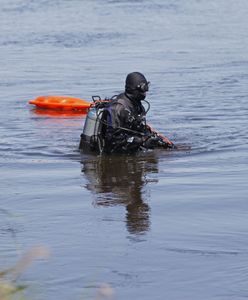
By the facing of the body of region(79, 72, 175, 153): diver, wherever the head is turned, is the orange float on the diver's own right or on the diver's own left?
on the diver's own left

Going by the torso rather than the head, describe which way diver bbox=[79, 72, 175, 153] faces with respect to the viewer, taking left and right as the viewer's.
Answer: facing to the right of the viewer

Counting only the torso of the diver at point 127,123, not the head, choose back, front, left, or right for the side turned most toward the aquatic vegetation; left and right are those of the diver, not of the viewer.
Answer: right
